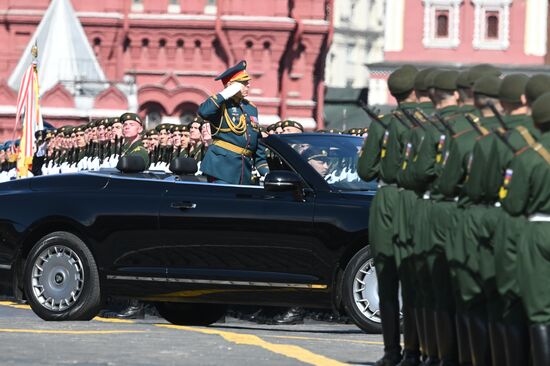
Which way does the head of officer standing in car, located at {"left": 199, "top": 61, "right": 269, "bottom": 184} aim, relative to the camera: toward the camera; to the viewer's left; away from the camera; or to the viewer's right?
to the viewer's right

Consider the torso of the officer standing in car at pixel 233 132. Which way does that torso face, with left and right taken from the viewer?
facing the viewer and to the right of the viewer

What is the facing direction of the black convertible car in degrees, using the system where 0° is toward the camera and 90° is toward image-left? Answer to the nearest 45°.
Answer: approximately 315°

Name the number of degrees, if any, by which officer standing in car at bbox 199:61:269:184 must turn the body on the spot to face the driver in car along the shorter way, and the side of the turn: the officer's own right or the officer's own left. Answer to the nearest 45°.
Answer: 0° — they already face them

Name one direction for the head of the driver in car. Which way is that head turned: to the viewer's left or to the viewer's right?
to the viewer's right
